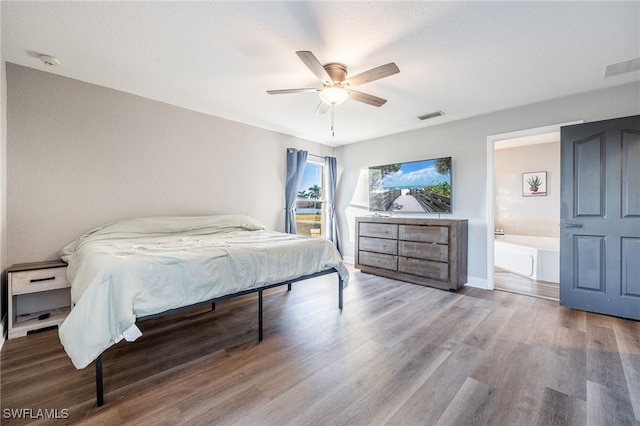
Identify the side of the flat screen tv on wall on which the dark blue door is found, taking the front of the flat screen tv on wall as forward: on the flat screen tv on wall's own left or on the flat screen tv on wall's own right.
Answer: on the flat screen tv on wall's own left

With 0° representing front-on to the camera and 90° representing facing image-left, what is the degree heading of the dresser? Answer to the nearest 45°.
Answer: approximately 45°

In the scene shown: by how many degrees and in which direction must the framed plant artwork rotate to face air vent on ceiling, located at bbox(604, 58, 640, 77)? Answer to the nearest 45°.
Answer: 0° — it already faces it

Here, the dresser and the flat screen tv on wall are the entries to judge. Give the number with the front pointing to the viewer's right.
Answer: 0

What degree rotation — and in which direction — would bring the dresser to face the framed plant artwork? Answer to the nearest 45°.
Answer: approximately 180°

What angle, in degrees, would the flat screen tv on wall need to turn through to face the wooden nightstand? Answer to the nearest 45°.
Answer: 0° — it already faces it

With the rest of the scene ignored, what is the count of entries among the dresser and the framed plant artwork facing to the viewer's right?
0

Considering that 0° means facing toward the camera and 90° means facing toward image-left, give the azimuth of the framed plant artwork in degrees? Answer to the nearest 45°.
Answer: approximately 0°

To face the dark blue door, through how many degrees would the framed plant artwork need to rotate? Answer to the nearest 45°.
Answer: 0° — it already faces it

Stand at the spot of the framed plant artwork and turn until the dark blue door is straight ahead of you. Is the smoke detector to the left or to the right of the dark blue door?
right
